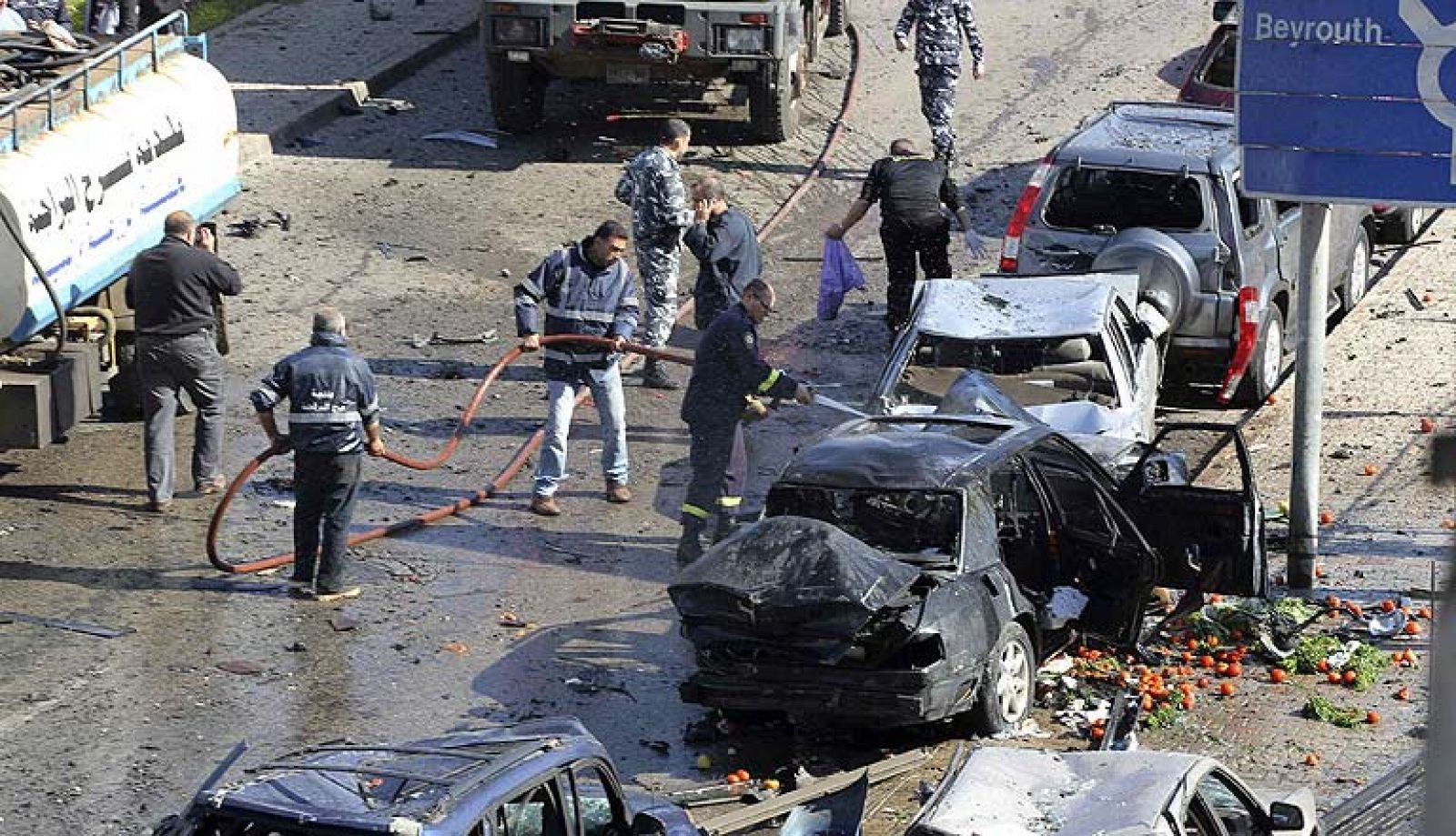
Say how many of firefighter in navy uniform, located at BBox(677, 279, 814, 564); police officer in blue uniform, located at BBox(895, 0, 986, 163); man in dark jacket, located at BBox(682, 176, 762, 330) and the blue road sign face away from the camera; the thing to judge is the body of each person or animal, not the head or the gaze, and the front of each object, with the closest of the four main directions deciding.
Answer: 0

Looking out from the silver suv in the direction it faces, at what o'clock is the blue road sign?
The blue road sign is roughly at 4 o'clock from the silver suv.

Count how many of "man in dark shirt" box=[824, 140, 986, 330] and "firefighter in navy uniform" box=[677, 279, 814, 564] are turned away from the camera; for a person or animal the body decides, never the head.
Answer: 1

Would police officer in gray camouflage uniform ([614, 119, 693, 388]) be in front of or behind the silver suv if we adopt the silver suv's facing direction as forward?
behind

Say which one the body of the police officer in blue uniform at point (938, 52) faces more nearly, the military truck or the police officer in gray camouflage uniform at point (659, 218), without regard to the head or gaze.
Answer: the police officer in gray camouflage uniform

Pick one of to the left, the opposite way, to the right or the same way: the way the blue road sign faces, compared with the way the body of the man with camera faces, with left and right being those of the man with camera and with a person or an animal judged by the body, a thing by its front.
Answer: the opposite way

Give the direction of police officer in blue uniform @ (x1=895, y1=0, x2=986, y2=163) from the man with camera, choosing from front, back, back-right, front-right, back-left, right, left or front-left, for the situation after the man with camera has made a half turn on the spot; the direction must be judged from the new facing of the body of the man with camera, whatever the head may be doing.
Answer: back

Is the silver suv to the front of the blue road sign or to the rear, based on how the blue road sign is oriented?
to the rear

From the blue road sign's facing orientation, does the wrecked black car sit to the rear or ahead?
ahead

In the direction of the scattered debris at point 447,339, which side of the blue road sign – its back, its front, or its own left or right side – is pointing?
right

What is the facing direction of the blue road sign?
toward the camera

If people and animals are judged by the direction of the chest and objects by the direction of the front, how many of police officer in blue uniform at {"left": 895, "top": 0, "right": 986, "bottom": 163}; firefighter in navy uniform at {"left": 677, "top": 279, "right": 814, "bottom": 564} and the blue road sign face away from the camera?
0

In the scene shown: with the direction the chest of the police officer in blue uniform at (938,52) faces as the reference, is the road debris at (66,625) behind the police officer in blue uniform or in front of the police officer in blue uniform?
in front
